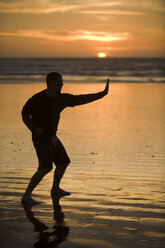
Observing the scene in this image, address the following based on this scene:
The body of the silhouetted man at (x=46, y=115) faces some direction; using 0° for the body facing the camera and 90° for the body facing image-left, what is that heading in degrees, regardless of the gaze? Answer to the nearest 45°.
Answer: approximately 315°

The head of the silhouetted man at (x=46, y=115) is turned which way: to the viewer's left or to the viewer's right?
to the viewer's right
